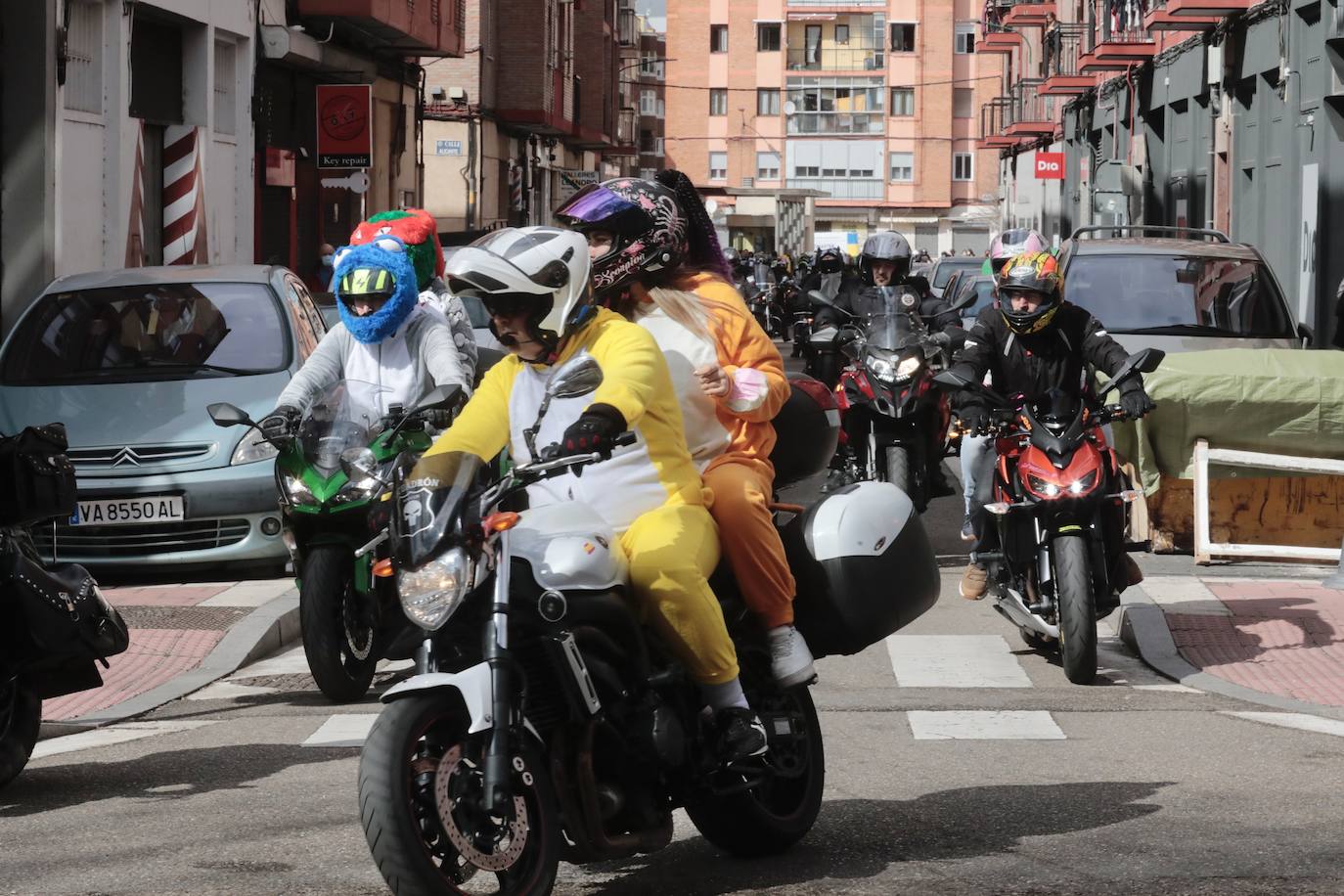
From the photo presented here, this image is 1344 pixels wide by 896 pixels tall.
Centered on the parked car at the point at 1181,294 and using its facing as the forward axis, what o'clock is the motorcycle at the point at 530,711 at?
The motorcycle is roughly at 12 o'clock from the parked car.

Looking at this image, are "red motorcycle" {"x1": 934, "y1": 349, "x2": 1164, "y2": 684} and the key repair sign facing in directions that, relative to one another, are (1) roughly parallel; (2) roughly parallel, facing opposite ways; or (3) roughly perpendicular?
roughly parallel

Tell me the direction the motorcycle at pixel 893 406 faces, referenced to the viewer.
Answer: facing the viewer

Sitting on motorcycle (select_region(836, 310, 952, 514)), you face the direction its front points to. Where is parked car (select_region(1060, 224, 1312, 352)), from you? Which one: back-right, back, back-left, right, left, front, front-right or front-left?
back-left

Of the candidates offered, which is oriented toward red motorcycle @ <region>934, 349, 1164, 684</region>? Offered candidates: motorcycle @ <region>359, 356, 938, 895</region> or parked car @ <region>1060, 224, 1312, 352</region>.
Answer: the parked car

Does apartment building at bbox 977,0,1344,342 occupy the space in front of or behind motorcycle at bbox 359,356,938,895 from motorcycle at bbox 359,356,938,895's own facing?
behind

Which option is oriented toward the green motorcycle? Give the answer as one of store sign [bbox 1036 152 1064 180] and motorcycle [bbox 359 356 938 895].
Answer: the store sign

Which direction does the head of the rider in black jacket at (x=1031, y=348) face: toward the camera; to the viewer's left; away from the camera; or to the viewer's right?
toward the camera

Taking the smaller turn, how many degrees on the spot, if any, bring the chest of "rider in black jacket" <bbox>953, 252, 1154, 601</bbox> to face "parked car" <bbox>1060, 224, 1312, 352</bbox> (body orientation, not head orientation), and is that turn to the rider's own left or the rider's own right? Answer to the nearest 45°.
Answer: approximately 180°

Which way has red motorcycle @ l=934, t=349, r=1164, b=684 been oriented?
toward the camera

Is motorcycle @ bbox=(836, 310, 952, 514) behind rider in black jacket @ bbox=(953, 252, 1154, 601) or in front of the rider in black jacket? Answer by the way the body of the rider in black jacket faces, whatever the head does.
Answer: behind

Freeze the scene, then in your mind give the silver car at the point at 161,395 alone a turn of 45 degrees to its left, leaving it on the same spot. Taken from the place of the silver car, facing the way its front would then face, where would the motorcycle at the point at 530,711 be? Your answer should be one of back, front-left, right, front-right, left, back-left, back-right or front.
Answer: front-right

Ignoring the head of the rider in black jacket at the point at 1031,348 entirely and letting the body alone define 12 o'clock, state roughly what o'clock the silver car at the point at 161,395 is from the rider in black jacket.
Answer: The silver car is roughly at 4 o'clock from the rider in black jacket.

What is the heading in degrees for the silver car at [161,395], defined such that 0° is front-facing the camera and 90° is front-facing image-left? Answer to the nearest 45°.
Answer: approximately 0°

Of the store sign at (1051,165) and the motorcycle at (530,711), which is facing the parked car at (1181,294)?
the store sign

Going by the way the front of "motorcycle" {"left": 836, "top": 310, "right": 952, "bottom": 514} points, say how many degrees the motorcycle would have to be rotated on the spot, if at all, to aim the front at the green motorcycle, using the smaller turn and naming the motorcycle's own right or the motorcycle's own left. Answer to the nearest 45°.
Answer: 0° — it already faces it

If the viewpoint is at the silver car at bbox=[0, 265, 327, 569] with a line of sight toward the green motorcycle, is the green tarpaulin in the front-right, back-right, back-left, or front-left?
front-left

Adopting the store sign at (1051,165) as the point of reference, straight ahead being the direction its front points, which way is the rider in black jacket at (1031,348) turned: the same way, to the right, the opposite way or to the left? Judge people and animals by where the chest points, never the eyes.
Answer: the same way
